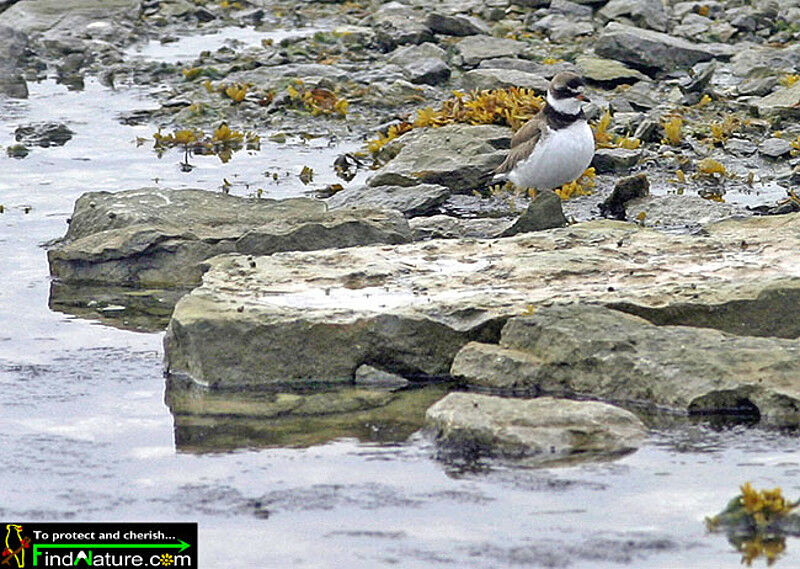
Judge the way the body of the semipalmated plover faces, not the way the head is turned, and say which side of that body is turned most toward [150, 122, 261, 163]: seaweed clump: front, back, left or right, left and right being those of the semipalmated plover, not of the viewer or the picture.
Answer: back

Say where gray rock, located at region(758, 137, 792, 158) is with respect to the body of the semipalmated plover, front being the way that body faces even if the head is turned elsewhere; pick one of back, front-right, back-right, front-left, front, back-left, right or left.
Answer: left

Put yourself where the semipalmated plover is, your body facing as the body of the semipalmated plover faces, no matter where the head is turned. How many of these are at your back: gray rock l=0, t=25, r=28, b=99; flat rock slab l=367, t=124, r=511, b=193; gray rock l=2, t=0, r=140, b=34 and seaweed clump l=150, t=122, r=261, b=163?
4

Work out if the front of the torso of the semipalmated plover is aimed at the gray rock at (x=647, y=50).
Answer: no

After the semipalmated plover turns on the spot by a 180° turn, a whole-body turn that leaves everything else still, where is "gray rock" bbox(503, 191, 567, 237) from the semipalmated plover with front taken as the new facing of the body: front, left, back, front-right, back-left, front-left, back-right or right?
back-left

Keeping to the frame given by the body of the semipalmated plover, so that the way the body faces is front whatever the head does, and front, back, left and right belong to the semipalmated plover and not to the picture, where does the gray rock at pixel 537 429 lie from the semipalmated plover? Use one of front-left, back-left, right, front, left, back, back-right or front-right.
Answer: front-right

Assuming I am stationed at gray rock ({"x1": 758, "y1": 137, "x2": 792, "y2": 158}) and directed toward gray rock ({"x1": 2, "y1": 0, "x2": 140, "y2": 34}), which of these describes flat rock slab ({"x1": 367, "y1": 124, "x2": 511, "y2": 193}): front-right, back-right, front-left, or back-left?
front-left

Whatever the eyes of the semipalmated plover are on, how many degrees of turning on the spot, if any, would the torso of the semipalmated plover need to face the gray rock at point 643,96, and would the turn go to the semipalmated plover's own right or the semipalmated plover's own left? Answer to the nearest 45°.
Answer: approximately 135° to the semipalmated plover's own left

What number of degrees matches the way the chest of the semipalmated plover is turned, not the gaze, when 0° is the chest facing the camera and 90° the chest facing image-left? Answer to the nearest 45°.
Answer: approximately 315°

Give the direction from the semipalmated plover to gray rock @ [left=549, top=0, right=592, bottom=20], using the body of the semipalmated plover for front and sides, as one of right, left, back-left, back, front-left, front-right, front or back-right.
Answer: back-left

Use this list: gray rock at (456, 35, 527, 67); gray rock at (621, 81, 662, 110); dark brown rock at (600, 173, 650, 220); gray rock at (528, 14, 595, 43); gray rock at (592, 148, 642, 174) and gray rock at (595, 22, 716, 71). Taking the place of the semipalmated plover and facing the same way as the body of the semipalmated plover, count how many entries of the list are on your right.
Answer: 0

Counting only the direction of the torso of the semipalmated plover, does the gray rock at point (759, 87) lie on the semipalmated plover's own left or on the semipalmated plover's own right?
on the semipalmated plover's own left

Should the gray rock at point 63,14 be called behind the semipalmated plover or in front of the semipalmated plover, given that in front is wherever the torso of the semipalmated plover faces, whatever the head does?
behind

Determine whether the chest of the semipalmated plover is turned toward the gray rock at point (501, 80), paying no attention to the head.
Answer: no

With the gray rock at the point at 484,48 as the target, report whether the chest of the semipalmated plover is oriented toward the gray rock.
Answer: no

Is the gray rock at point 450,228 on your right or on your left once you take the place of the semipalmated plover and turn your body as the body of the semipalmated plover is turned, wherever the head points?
on your right

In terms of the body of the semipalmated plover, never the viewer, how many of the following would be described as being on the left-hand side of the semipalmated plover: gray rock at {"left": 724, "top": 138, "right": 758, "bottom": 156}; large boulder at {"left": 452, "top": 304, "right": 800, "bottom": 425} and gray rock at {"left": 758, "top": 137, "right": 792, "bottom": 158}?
2
